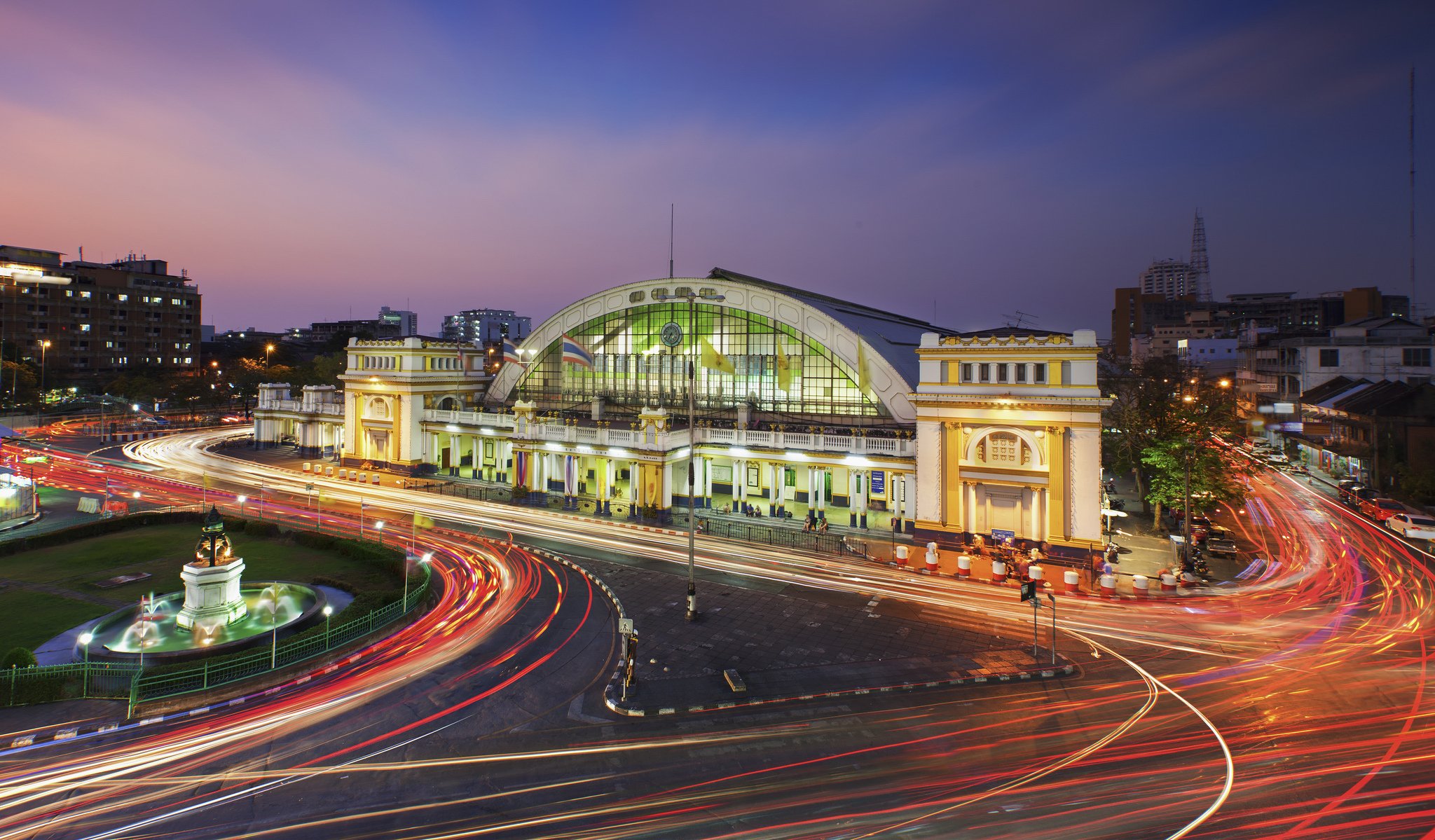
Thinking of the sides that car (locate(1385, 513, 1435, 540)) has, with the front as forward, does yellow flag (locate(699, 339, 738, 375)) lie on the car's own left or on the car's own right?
on the car's own left

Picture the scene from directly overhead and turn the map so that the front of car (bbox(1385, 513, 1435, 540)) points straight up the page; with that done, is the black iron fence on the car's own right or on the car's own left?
on the car's own left

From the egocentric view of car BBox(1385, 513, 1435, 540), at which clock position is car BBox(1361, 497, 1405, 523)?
car BBox(1361, 497, 1405, 523) is roughly at 1 o'clock from car BBox(1385, 513, 1435, 540).

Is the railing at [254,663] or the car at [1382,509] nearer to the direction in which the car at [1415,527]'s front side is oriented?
the car

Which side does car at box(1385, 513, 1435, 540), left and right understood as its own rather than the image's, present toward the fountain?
left

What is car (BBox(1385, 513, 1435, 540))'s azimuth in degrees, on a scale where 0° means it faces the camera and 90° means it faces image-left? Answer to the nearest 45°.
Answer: approximately 135°
